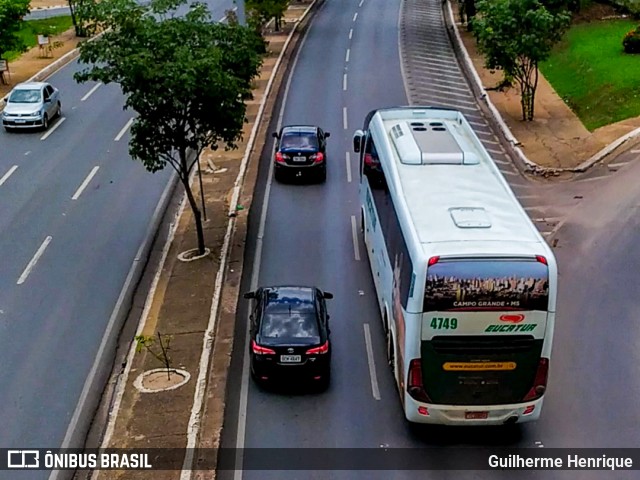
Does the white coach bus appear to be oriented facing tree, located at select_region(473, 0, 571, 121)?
yes

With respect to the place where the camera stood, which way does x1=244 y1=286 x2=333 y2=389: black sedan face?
facing away from the viewer

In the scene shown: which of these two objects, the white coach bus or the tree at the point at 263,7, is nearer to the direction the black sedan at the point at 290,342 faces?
the tree

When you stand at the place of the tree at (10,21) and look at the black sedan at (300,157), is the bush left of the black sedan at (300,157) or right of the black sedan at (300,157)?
left

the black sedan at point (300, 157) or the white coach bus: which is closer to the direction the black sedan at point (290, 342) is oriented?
the black sedan

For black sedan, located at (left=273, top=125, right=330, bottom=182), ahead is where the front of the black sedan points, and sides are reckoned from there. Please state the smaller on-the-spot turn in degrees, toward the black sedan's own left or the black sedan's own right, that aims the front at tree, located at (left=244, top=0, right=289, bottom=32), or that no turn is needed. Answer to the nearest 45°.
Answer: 0° — it already faces it

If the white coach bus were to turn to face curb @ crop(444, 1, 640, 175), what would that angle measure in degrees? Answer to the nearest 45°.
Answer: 0° — it already faces it

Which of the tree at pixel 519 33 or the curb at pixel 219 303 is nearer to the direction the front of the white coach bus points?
the tree

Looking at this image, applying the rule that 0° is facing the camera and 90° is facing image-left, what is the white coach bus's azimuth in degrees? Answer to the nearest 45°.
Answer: approximately 180°

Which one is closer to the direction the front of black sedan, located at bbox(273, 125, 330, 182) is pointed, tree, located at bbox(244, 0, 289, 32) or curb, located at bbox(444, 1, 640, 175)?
the tree

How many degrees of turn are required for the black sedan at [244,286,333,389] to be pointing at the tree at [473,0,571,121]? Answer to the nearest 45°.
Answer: approximately 45° to its right

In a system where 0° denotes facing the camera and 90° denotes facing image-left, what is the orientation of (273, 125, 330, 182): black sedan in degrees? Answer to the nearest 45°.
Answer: approximately 180°
